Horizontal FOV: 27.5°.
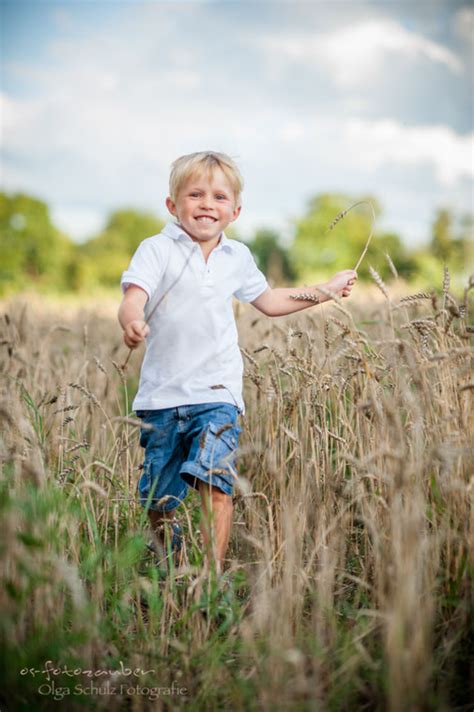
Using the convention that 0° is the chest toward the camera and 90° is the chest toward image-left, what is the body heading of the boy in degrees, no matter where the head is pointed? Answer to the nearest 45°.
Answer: approximately 0°

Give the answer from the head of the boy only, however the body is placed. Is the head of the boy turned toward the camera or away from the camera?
toward the camera
